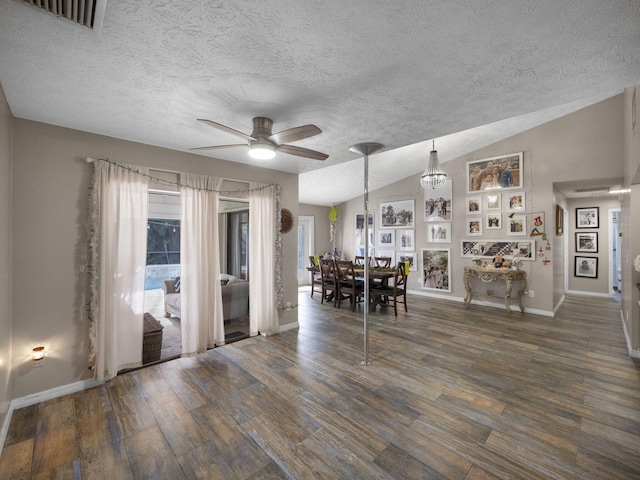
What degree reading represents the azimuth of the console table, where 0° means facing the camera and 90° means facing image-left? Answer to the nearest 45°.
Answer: approximately 45°

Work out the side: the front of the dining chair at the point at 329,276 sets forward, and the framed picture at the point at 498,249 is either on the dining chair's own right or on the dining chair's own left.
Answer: on the dining chair's own right

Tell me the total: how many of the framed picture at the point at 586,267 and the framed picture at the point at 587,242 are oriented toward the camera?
2

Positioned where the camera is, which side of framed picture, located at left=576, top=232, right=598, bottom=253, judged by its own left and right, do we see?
front

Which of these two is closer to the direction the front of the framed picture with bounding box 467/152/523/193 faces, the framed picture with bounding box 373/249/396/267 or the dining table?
the dining table

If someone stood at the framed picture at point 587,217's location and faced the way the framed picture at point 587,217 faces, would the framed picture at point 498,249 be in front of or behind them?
in front

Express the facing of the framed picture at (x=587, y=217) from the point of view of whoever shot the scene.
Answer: facing the viewer

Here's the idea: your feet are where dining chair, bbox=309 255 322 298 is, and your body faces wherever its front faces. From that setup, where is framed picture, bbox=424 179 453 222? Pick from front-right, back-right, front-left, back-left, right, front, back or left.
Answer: front

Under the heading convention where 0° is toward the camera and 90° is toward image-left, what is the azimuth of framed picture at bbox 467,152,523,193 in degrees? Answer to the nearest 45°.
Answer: approximately 45°

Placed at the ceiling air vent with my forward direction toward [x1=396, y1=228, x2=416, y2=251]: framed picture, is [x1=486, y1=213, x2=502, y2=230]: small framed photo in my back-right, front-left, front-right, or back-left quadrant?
front-right

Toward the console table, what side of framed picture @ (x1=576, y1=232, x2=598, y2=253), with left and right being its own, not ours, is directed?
front

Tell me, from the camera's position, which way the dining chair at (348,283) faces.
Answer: facing away from the viewer and to the right of the viewer

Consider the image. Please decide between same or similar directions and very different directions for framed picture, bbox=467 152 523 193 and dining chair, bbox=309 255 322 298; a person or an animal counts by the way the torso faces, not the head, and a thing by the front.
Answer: very different directions

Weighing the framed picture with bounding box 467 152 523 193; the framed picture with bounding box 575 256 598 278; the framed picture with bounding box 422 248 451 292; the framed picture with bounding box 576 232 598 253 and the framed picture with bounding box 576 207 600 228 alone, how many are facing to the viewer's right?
0

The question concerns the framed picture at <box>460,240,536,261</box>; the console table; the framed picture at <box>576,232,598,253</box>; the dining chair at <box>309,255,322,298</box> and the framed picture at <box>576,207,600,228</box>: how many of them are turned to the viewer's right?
1

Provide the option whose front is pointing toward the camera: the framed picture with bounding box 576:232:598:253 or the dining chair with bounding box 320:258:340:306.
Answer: the framed picture

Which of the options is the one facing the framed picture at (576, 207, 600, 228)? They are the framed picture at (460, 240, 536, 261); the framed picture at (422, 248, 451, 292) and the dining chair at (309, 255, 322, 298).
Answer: the dining chair

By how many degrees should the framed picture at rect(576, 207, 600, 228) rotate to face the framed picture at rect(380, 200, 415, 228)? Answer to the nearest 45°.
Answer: approximately 45° to its right

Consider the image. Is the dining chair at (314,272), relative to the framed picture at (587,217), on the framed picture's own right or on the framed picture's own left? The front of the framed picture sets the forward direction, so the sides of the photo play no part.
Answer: on the framed picture's own right

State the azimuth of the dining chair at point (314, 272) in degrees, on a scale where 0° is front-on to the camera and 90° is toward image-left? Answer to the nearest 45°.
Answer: approximately 270°
